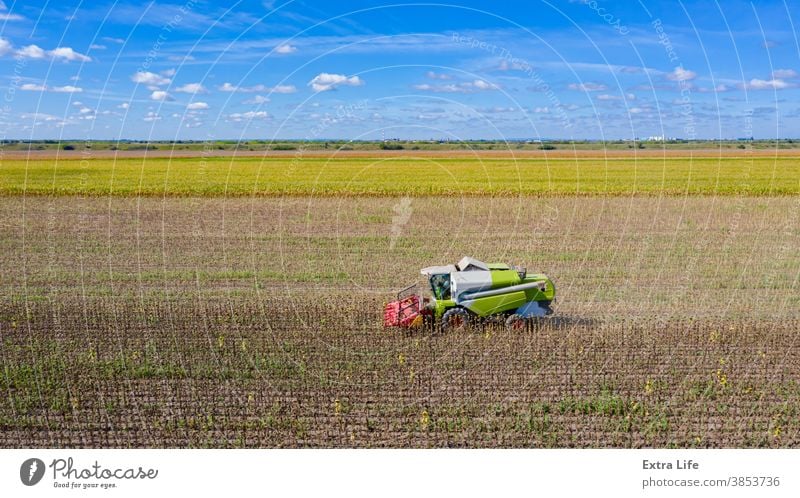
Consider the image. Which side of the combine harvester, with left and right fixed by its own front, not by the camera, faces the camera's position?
left
